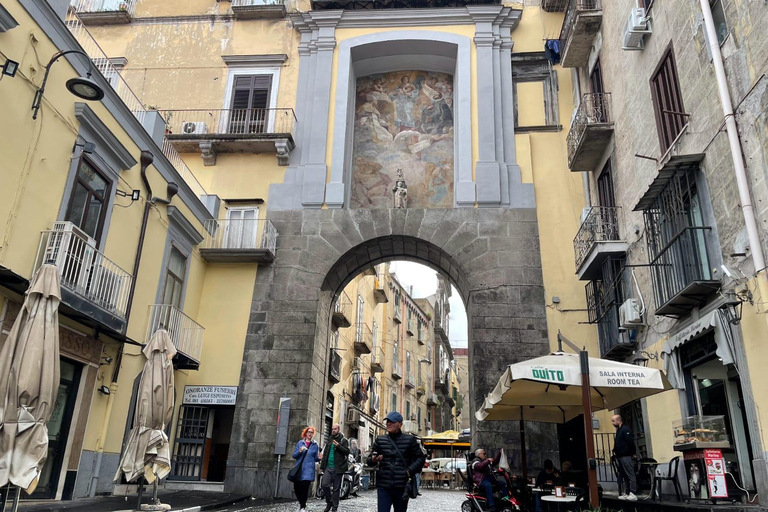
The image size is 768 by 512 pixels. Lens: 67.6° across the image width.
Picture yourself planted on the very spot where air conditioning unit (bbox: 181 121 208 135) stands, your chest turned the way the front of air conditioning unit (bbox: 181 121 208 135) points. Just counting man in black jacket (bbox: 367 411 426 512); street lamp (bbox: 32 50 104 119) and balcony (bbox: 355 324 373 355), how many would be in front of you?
2

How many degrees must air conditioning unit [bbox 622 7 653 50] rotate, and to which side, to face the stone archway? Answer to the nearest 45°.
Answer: approximately 45° to its right

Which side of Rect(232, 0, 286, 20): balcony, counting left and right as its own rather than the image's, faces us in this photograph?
front

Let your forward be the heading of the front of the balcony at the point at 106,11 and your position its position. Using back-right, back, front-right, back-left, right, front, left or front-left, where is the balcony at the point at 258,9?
front-left

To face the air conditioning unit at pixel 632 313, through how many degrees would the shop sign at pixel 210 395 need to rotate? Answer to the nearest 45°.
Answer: approximately 45° to its left

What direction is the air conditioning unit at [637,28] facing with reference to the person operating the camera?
facing the viewer and to the left of the viewer

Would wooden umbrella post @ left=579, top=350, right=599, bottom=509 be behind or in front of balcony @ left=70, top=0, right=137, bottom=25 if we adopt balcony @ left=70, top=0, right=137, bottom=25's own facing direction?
in front

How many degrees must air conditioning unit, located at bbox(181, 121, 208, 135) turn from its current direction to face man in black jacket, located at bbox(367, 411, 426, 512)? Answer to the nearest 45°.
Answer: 0° — it already faces them
